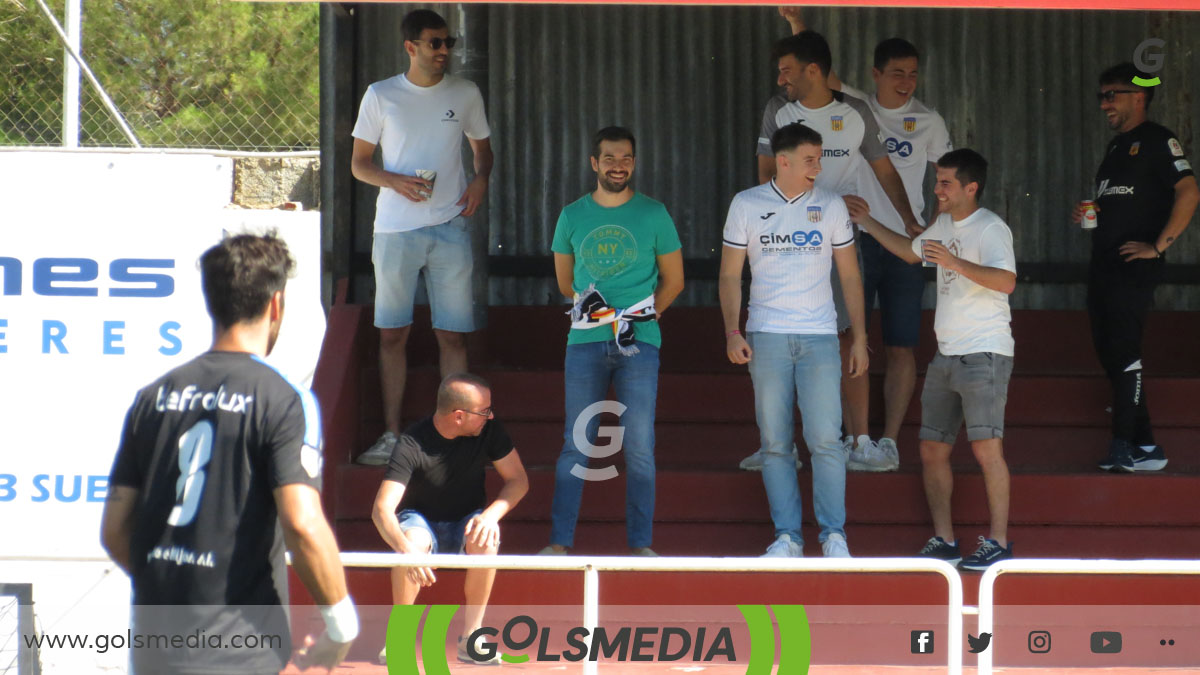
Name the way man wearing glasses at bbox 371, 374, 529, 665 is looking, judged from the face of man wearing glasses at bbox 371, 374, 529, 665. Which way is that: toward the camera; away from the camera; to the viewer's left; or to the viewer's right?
to the viewer's right

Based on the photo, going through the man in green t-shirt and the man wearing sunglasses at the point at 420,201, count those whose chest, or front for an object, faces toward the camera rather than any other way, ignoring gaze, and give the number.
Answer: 2

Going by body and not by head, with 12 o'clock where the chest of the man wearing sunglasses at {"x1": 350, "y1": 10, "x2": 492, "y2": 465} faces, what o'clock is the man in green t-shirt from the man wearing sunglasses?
The man in green t-shirt is roughly at 10 o'clock from the man wearing sunglasses.
